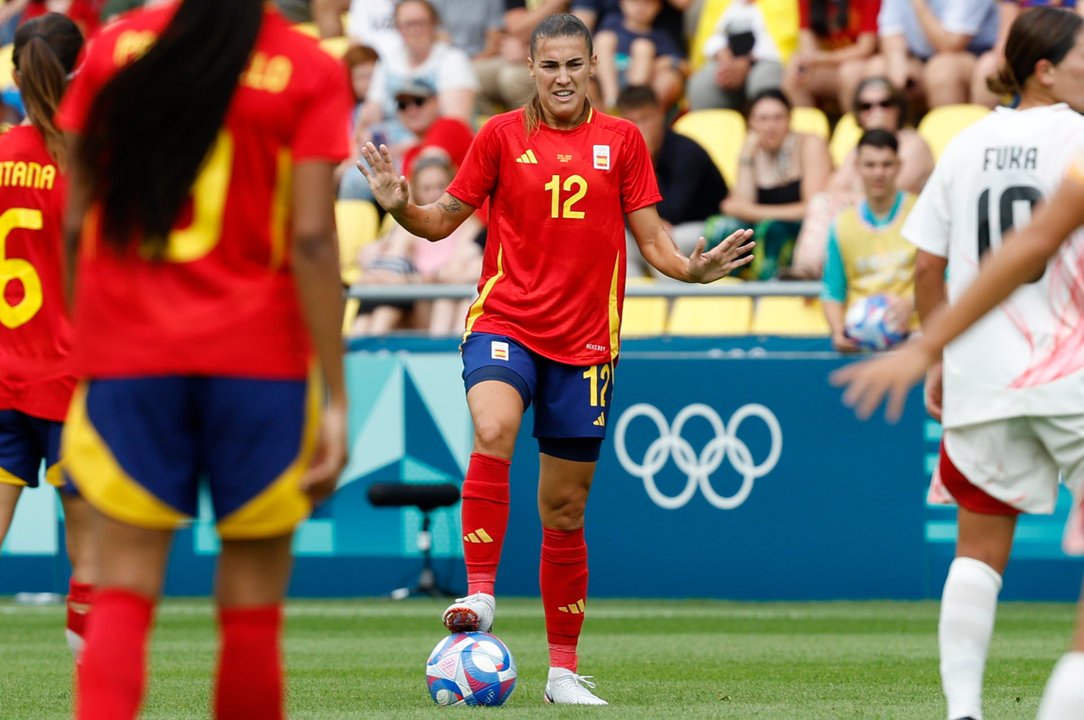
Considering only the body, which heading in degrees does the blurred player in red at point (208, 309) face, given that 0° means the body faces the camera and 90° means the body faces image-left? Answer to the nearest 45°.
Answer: approximately 180°

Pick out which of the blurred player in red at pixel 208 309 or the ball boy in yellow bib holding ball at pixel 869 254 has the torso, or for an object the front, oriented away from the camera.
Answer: the blurred player in red

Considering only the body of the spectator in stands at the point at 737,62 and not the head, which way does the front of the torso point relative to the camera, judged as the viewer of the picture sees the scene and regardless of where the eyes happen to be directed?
toward the camera

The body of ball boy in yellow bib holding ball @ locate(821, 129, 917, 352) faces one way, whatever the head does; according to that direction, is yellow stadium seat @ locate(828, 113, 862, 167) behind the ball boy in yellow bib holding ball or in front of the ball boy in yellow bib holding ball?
behind

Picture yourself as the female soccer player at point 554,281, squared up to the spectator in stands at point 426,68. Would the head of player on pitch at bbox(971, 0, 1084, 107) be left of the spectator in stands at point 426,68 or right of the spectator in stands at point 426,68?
right

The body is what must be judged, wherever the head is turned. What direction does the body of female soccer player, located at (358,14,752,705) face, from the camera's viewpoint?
toward the camera

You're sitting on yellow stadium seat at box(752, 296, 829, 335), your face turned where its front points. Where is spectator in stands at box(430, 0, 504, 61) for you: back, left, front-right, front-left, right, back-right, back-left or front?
back-right

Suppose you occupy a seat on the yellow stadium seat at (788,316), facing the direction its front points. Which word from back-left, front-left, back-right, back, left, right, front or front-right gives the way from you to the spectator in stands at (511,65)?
back-right

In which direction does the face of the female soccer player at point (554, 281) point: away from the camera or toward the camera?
toward the camera

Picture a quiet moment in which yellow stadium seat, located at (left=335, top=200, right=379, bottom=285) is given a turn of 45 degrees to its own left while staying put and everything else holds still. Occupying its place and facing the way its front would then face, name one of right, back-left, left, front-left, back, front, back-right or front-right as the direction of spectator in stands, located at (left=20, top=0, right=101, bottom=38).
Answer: back

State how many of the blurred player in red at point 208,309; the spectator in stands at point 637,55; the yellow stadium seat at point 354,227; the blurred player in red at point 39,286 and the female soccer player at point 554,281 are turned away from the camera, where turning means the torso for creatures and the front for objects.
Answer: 2

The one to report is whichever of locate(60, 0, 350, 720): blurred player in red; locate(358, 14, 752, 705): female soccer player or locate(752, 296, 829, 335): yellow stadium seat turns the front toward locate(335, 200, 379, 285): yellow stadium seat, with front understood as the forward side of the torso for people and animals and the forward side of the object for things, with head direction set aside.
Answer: the blurred player in red

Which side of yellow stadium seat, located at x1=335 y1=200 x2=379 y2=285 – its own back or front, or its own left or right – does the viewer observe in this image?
front

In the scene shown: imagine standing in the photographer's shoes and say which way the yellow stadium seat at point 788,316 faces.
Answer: facing the viewer

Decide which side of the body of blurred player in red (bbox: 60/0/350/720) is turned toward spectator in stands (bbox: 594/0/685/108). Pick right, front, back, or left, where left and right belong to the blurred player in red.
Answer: front

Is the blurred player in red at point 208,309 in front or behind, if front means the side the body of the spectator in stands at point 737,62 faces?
in front

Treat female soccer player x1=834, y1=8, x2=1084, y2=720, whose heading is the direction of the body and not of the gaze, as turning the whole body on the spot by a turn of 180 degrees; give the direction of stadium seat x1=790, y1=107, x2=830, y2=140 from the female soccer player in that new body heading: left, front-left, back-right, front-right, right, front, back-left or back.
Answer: back-right
